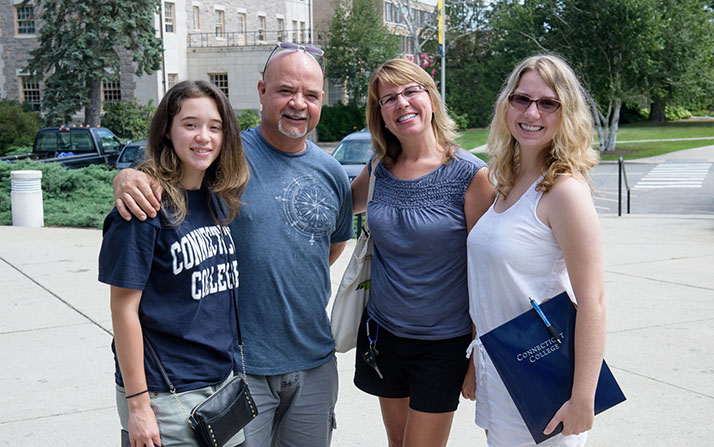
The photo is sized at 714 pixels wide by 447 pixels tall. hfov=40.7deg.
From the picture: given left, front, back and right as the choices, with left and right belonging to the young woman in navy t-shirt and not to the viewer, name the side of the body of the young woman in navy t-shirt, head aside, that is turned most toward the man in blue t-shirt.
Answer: left

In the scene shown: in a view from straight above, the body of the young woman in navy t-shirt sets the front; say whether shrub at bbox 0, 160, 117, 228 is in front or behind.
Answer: behind

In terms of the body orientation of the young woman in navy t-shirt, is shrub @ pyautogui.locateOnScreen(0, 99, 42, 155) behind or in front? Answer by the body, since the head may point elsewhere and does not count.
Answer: behind

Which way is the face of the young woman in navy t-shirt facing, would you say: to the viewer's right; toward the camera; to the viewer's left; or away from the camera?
toward the camera

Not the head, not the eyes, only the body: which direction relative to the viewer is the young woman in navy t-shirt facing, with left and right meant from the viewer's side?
facing the viewer and to the right of the viewer

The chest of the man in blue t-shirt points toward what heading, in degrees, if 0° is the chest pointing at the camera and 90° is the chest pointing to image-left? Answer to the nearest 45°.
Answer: approximately 0°

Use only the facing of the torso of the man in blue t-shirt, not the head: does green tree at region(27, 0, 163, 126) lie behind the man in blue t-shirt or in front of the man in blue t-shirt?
behind

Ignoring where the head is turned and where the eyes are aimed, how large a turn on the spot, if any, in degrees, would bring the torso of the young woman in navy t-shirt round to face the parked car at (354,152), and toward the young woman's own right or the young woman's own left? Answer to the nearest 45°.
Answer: approximately 135° to the young woman's own left

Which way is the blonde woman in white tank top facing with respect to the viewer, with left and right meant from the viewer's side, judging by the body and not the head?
facing the viewer and to the left of the viewer

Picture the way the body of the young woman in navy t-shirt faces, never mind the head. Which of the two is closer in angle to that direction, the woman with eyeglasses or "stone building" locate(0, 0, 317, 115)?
the woman with eyeglasses

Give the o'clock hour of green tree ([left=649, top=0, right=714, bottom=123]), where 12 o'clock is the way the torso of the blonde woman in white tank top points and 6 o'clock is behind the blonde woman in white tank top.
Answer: The green tree is roughly at 5 o'clock from the blonde woman in white tank top.

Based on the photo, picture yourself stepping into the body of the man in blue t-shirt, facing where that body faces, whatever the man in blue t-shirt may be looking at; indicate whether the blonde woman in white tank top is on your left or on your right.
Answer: on your left

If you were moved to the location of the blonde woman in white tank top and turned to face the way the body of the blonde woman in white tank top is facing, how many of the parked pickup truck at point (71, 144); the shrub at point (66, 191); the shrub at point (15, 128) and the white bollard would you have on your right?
4

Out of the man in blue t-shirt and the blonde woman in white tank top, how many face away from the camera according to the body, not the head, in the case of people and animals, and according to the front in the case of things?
0

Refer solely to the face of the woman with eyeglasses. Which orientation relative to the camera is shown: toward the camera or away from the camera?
toward the camera

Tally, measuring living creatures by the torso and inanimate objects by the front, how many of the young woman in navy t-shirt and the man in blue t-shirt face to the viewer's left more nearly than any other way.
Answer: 0
